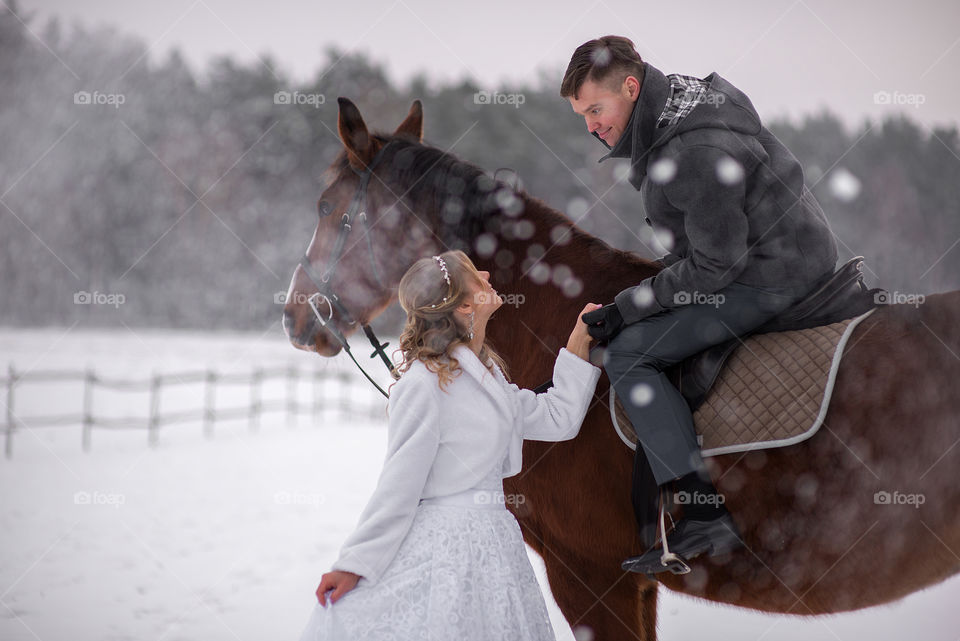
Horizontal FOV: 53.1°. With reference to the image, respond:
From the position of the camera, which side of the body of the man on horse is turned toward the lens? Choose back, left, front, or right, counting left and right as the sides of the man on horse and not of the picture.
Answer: left

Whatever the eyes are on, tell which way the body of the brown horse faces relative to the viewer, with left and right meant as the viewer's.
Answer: facing to the left of the viewer

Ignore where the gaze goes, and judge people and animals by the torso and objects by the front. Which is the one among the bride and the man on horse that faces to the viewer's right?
the bride

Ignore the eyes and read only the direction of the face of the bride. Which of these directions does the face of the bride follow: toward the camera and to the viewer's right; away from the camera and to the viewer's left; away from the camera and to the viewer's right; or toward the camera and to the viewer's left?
away from the camera and to the viewer's right

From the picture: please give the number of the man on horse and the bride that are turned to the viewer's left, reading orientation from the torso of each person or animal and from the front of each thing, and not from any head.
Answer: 1

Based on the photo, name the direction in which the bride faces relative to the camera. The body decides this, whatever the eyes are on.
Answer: to the viewer's right

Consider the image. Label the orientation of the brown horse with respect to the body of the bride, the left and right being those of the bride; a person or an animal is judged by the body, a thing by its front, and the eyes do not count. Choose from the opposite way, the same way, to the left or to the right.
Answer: the opposite way

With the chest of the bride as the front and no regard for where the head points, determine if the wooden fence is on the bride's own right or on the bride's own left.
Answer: on the bride's own left
